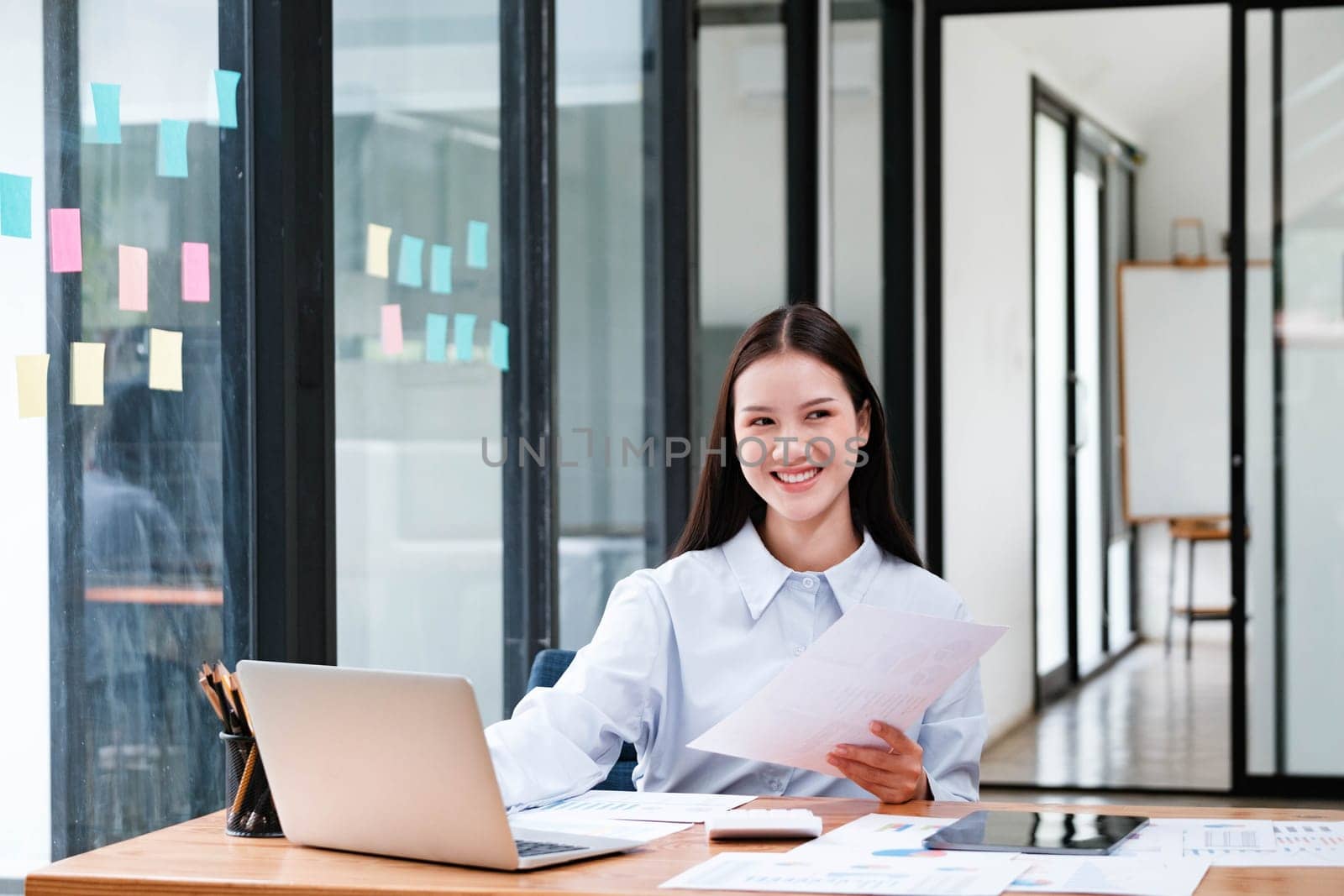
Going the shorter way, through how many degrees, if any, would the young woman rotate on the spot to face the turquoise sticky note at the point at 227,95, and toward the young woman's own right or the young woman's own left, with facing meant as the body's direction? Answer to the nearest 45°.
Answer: approximately 90° to the young woman's own right

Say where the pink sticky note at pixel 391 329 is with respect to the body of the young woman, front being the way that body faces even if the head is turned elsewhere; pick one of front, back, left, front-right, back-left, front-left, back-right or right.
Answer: back-right

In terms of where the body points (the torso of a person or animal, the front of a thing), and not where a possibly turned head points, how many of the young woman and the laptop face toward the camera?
1

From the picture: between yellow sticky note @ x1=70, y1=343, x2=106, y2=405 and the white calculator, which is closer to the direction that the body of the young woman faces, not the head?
the white calculator

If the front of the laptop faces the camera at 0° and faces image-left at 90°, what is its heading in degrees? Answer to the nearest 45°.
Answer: approximately 225°

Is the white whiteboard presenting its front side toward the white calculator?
yes

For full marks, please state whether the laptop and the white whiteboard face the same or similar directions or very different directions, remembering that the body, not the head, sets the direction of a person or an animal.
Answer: very different directions

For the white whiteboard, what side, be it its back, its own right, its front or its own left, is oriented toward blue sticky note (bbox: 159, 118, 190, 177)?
front

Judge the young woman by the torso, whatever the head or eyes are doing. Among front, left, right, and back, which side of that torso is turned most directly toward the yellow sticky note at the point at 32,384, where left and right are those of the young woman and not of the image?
right

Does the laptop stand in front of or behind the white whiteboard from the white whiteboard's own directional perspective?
in front

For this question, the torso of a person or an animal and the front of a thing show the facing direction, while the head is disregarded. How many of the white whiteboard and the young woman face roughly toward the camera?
2
